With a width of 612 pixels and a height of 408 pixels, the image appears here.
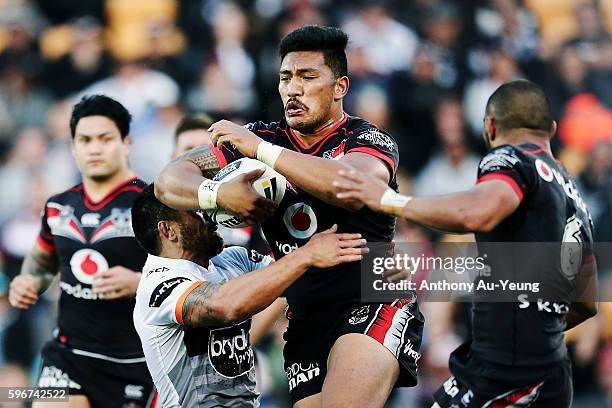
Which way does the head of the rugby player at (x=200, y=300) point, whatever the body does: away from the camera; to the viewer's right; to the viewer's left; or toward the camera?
to the viewer's right

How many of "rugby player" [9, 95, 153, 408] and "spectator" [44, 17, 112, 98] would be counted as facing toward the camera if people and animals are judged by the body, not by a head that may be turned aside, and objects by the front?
2

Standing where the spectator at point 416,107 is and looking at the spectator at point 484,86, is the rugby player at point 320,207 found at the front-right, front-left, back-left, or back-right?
back-right

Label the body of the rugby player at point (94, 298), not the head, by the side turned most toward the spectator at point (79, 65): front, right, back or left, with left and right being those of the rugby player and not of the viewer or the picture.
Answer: back

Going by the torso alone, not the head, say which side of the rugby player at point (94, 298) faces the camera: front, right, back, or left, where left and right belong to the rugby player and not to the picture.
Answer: front

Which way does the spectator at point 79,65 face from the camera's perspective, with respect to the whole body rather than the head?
toward the camera

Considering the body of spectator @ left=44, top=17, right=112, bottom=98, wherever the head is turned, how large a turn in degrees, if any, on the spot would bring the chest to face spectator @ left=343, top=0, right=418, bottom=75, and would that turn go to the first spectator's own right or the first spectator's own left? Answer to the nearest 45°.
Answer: approximately 90° to the first spectator's own left

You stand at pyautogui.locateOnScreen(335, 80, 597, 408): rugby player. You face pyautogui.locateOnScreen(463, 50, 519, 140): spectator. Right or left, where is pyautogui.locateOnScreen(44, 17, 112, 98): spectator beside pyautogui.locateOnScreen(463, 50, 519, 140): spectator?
left

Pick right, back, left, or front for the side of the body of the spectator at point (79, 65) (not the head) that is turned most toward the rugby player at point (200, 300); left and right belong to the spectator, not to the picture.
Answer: front

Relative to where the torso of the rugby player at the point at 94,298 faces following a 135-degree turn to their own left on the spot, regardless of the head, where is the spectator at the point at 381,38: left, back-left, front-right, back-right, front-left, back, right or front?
front

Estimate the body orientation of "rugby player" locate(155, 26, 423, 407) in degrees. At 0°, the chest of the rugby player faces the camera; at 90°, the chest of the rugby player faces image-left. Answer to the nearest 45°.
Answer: approximately 45°

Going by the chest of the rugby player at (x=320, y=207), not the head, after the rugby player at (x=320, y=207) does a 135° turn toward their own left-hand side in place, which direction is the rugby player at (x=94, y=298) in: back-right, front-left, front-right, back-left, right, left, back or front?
back-left

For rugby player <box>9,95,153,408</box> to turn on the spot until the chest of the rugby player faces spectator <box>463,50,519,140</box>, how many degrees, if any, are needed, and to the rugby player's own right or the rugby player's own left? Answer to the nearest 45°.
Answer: approximately 135° to the rugby player's own left

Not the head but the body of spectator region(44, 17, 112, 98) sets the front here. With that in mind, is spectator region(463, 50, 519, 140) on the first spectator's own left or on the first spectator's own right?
on the first spectator's own left
